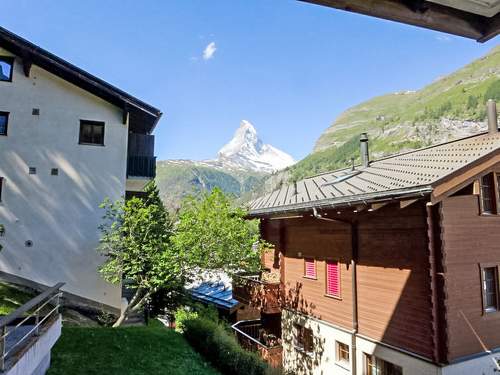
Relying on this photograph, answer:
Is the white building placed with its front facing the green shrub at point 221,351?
no

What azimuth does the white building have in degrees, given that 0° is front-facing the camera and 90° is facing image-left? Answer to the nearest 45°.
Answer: approximately 270°
